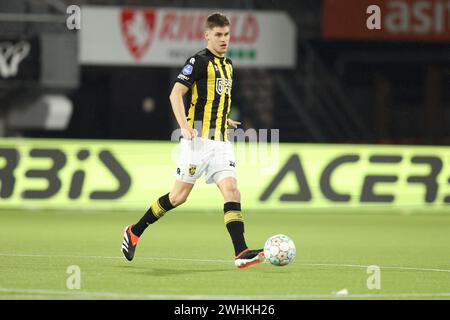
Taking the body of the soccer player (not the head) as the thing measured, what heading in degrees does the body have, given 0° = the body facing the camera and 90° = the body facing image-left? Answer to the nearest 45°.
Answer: approximately 315°
